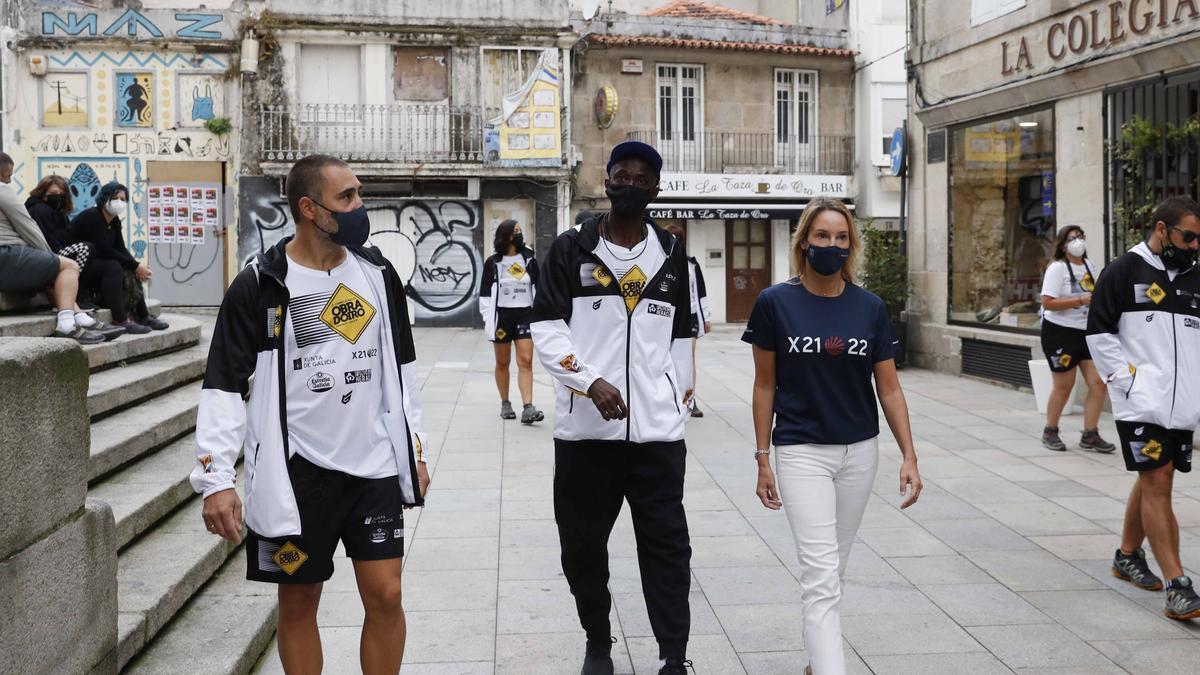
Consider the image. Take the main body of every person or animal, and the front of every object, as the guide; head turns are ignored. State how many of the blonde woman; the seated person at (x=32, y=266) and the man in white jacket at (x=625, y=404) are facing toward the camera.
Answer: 2

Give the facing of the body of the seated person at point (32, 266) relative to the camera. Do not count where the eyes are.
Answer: to the viewer's right

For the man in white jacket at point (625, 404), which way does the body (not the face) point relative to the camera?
toward the camera

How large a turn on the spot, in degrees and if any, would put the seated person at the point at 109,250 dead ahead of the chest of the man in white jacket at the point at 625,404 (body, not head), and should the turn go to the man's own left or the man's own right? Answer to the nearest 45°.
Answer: approximately 135° to the man's own right

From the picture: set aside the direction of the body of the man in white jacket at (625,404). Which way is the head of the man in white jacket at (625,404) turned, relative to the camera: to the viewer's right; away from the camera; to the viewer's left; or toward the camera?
toward the camera

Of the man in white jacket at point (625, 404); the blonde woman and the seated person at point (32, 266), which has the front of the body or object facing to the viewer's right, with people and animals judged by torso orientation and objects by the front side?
the seated person

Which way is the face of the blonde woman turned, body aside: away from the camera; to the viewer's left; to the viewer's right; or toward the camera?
toward the camera

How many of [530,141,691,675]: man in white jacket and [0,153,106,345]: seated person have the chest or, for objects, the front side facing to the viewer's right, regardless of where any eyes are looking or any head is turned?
1

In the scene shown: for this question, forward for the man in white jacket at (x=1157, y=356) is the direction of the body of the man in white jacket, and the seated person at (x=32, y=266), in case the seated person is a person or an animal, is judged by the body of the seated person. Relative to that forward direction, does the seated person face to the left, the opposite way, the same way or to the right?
to the left

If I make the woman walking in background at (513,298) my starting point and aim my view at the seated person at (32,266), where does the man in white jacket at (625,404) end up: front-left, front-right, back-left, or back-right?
front-left
